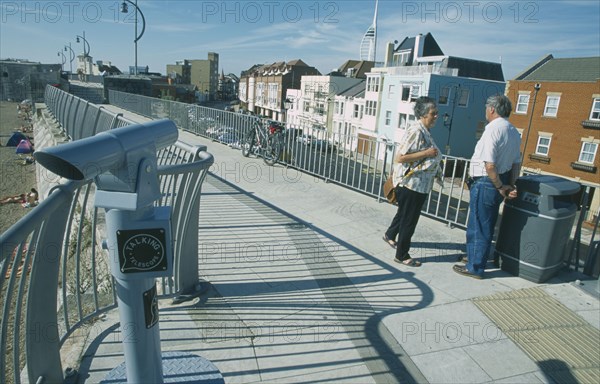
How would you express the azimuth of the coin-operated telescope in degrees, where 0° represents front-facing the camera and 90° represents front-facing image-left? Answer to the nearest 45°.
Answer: approximately 45°

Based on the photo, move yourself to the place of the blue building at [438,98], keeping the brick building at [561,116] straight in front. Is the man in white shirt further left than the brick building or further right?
right

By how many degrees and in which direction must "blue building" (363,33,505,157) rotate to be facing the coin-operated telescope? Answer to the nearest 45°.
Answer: approximately 45° to its left

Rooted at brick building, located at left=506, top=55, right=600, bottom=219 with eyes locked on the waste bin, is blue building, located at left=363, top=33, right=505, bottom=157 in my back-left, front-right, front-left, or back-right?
back-right

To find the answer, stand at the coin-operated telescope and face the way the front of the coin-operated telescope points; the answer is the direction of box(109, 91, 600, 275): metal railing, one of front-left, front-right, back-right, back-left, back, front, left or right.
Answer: back

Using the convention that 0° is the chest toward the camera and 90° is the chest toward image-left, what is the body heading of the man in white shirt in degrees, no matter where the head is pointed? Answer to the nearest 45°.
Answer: approximately 135°

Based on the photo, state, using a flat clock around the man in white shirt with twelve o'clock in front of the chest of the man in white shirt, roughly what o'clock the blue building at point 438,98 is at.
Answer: The blue building is roughly at 1 o'clock from the man in white shirt.
